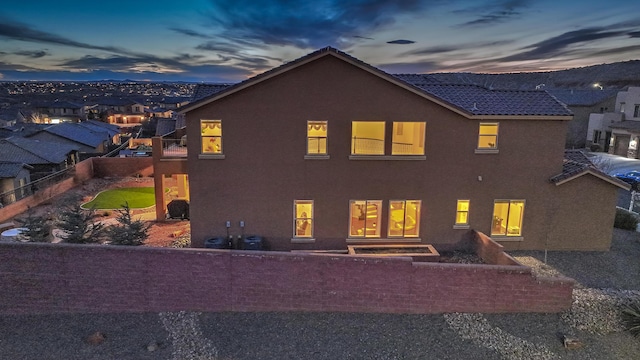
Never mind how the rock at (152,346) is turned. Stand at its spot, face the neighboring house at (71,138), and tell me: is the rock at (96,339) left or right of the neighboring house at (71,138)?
left

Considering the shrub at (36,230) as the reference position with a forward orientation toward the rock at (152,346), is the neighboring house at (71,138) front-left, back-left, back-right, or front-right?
back-left

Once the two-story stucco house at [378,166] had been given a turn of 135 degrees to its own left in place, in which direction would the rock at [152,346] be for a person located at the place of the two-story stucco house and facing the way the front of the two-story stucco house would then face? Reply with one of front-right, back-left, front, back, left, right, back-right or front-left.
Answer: left

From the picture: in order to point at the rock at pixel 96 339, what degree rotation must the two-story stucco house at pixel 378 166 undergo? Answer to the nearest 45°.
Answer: approximately 135° to its right
